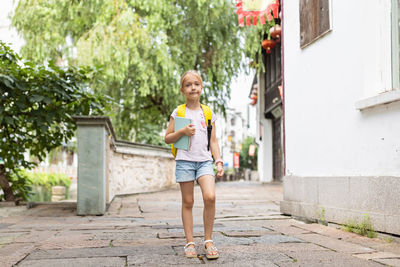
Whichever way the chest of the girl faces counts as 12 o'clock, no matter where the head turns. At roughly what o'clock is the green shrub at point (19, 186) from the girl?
The green shrub is roughly at 5 o'clock from the girl.

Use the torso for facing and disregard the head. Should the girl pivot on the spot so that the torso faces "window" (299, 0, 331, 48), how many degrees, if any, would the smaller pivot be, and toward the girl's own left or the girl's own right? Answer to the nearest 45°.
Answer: approximately 135° to the girl's own left

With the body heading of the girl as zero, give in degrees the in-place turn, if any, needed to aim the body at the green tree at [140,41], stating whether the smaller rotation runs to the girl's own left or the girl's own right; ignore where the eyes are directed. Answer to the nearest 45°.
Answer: approximately 180°

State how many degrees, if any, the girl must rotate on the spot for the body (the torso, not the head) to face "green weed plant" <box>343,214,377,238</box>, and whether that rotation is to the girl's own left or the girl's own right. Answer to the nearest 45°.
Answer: approximately 135° to the girl's own left

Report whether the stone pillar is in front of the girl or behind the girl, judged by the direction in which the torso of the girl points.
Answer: behind

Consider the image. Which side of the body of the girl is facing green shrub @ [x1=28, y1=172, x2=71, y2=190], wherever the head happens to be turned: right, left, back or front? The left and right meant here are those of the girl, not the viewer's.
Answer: back

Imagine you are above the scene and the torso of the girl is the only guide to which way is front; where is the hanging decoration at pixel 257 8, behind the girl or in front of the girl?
behind

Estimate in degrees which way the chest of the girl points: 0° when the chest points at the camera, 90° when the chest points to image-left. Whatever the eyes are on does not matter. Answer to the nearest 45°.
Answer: approximately 0°
